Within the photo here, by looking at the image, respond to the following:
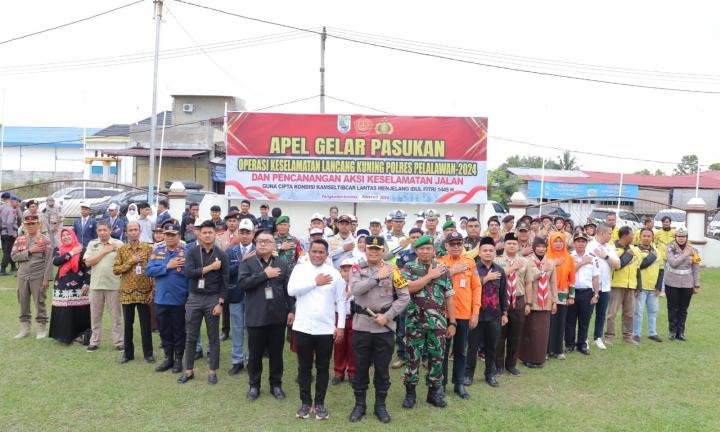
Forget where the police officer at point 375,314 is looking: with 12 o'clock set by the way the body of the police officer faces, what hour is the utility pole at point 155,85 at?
The utility pole is roughly at 5 o'clock from the police officer.

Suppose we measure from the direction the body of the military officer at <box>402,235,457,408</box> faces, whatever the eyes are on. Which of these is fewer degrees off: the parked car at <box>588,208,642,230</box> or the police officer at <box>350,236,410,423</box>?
the police officer

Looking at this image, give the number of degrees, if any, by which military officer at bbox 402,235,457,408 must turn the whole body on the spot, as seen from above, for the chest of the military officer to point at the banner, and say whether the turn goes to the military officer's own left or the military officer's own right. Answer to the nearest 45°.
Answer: approximately 180°

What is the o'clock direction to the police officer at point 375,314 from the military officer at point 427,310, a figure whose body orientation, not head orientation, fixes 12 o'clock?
The police officer is roughly at 2 o'clock from the military officer.

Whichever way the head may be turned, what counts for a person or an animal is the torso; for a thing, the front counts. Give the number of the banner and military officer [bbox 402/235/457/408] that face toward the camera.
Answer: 2

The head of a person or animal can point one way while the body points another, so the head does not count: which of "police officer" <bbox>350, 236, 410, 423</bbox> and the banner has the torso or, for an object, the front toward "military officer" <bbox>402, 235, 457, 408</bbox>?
the banner

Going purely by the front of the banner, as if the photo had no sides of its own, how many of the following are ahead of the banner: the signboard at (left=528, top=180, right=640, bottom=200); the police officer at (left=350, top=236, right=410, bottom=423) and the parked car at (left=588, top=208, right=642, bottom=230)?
1

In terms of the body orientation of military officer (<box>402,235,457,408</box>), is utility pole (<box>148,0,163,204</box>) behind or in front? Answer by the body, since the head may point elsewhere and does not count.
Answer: behind

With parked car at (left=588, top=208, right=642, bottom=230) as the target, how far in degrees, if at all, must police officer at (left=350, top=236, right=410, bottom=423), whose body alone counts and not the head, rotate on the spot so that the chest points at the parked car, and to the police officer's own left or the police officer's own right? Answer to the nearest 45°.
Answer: approximately 135° to the police officer's own left

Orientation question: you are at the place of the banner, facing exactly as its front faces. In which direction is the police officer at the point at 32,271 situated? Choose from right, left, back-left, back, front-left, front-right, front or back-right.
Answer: front-right

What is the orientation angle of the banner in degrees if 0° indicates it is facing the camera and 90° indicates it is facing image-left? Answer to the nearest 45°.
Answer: approximately 0°

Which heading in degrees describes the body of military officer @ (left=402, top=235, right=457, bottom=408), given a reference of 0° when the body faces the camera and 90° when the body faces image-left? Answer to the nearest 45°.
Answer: approximately 0°
